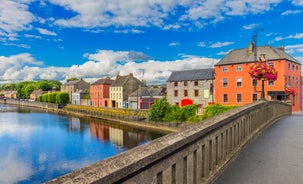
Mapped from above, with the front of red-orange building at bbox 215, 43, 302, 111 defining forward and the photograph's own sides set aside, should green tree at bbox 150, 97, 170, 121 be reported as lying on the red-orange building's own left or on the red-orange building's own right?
on the red-orange building's own right

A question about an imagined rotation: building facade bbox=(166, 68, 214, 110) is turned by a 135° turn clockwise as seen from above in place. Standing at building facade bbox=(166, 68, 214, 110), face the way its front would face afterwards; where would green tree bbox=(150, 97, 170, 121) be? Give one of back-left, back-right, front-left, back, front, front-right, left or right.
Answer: left

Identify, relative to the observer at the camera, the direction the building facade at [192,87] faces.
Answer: facing the viewer

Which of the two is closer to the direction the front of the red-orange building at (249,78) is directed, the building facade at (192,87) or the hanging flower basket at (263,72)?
the hanging flower basket

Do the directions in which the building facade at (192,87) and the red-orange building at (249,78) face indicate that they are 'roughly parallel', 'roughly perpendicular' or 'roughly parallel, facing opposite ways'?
roughly parallel

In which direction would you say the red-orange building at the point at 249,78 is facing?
toward the camera

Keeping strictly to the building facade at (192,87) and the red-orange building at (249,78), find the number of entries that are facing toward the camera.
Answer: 2

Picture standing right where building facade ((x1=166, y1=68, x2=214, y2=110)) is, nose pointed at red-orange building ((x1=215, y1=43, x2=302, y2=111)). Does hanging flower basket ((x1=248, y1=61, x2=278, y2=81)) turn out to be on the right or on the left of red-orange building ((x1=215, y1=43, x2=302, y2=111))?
right
